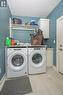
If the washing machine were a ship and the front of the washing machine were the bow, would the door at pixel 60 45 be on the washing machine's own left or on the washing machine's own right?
on the washing machine's own left

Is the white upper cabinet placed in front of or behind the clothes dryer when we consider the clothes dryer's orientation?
behind

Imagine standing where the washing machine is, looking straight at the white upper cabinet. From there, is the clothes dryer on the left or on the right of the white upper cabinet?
right

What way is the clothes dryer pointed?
toward the camera

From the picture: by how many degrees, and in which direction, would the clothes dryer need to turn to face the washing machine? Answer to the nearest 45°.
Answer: approximately 45° to its right

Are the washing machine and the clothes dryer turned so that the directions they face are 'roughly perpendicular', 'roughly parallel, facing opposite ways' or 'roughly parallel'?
roughly parallel

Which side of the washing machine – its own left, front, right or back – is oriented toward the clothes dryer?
left

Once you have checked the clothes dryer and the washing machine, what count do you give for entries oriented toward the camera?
2

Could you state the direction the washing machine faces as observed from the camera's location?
facing the viewer

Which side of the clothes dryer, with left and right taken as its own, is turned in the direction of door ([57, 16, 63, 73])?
left
